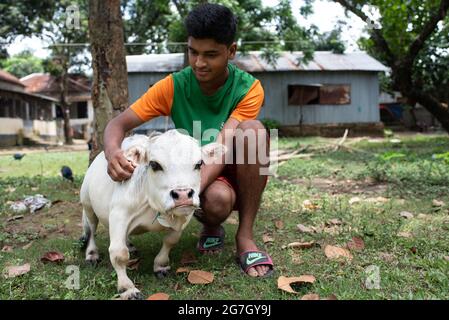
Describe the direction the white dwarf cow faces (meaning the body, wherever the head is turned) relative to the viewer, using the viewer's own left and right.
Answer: facing the viewer and to the right of the viewer

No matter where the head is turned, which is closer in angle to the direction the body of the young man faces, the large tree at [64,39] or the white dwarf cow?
the white dwarf cow

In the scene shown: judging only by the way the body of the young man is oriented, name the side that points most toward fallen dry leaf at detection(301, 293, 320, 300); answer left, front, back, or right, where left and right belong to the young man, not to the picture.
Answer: front

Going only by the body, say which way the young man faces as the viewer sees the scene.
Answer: toward the camera

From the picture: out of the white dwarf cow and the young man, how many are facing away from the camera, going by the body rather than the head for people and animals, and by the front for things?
0

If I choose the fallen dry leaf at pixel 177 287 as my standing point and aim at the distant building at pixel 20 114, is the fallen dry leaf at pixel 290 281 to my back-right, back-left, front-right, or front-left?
back-right

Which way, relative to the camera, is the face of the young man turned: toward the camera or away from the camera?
toward the camera

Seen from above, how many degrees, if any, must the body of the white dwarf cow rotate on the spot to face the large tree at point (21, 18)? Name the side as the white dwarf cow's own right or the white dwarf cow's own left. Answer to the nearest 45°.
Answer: approximately 135° to the white dwarf cow's own left

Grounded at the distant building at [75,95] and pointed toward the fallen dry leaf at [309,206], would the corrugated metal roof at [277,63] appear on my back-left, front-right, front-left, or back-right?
front-left
